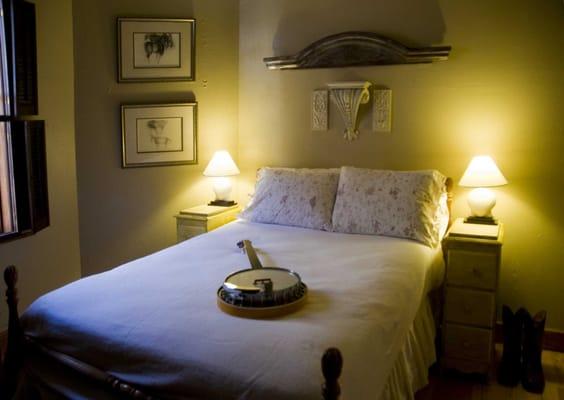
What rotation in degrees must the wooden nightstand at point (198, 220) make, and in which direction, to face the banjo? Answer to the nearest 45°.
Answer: approximately 45° to its left

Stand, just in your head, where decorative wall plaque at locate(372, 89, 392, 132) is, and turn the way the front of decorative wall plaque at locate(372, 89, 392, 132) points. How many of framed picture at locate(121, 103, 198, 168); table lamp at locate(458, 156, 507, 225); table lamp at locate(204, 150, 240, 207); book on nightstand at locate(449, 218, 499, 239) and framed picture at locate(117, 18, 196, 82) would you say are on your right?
3

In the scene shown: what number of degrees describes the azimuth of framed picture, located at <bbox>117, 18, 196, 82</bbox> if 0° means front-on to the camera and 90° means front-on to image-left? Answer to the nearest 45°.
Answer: approximately 0°

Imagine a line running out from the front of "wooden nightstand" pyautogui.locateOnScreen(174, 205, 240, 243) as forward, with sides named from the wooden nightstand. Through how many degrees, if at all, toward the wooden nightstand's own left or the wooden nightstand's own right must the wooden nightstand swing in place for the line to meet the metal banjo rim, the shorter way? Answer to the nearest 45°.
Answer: approximately 45° to the wooden nightstand's own left

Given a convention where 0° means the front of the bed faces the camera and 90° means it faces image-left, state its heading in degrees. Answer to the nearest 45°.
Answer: approximately 45°

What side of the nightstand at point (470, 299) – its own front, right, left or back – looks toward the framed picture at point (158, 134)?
right
